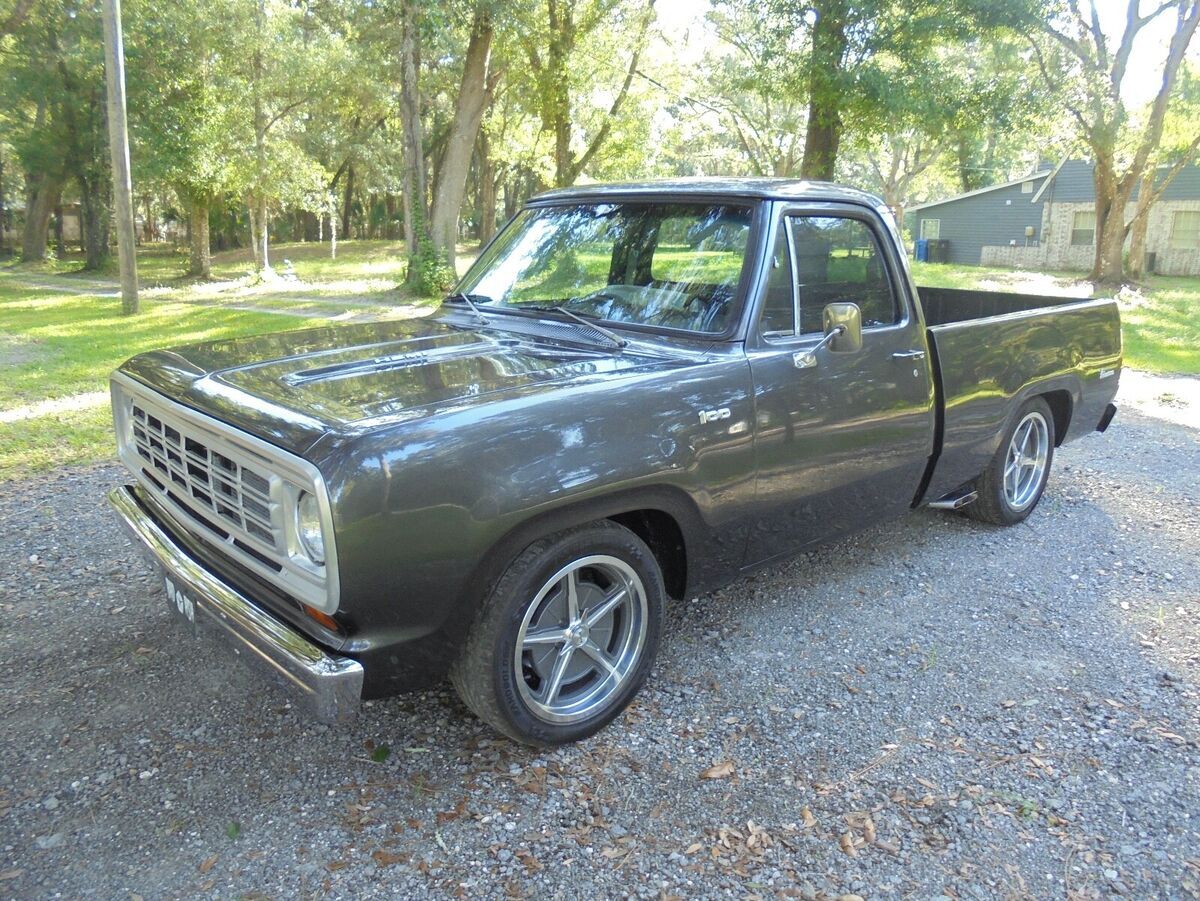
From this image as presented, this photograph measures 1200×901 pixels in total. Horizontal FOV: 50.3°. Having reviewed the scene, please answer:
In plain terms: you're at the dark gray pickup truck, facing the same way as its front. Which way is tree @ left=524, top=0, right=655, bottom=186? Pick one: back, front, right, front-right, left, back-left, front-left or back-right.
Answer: back-right

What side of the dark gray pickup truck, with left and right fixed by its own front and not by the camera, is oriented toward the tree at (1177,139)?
back

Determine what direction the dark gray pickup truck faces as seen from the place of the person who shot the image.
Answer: facing the viewer and to the left of the viewer

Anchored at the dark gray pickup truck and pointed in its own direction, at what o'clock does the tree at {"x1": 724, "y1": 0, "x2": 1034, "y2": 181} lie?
The tree is roughly at 5 o'clock from the dark gray pickup truck.

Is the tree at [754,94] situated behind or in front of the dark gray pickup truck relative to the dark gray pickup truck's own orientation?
behind

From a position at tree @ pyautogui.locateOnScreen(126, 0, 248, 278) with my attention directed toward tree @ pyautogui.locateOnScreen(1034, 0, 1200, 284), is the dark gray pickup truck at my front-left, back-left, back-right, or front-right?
front-right

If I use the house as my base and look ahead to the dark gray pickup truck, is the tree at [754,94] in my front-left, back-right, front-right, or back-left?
front-right

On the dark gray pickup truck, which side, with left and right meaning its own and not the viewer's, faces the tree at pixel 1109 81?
back

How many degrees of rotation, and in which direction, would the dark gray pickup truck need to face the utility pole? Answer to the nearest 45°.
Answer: approximately 90° to its right
